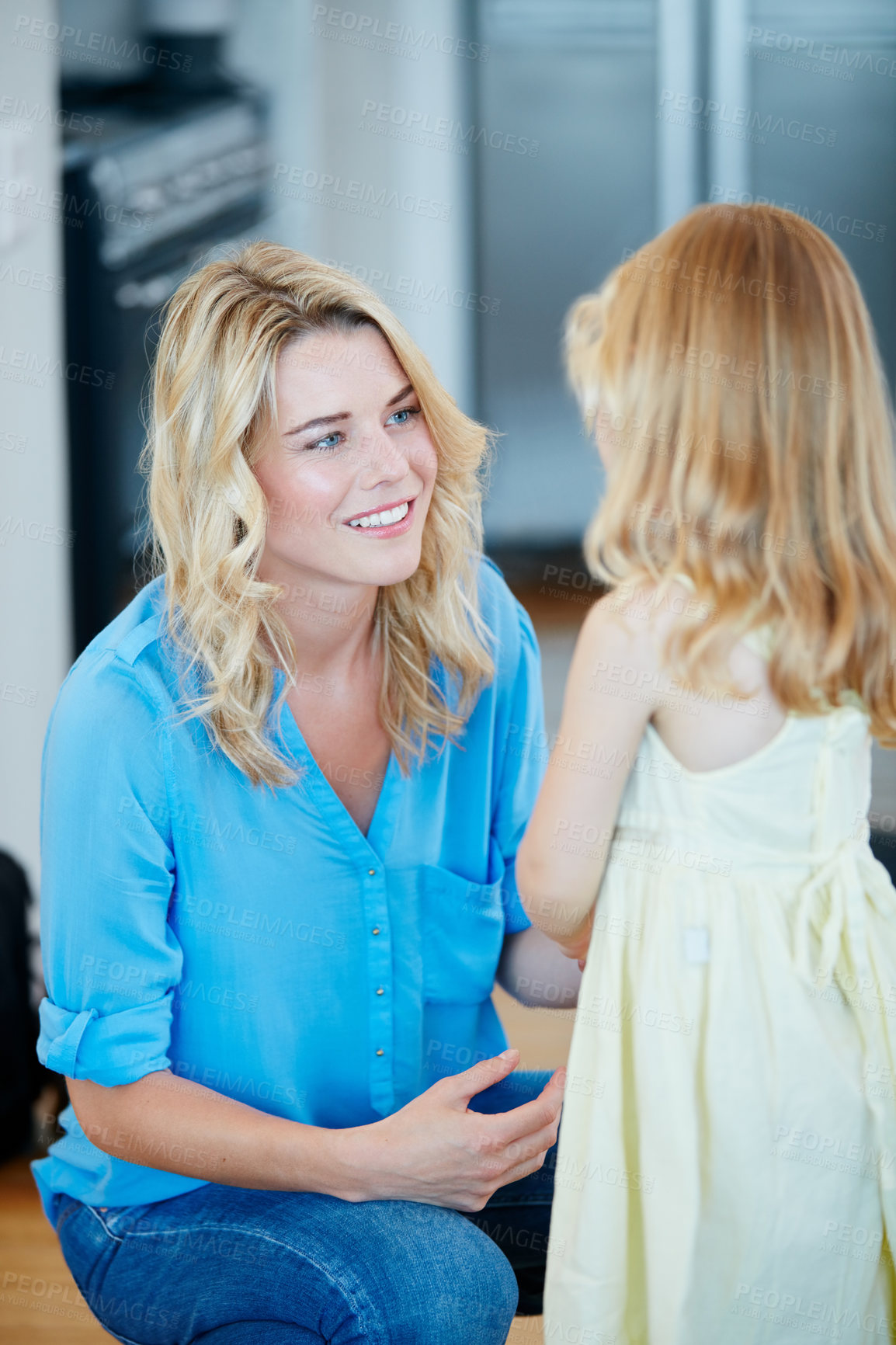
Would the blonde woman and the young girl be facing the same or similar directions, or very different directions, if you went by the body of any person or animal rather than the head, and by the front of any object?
very different directions

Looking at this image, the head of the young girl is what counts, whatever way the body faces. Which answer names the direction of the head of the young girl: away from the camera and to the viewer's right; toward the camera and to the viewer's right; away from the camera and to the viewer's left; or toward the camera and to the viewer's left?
away from the camera and to the viewer's left

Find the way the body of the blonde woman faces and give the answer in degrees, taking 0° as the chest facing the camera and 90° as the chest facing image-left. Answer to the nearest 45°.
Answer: approximately 315°

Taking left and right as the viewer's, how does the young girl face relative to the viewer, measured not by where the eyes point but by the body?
facing away from the viewer and to the left of the viewer
